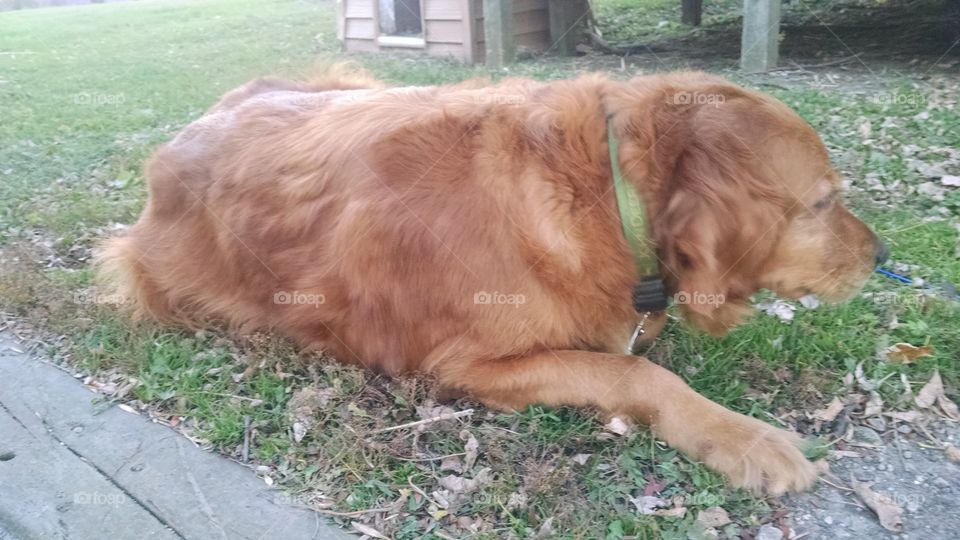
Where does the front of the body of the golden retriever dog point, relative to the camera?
to the viewer's right

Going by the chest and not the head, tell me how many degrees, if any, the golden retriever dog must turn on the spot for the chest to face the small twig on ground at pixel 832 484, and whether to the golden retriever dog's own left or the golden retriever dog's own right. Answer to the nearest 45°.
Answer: approximately 45° to the golden retriever dog's own right

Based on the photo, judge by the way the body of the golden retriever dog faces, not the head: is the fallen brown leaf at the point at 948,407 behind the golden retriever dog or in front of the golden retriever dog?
in front

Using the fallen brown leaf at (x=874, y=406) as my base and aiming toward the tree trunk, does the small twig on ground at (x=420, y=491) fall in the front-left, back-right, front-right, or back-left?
back-left

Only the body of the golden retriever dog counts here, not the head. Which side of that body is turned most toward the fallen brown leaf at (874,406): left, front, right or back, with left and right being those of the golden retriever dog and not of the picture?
front

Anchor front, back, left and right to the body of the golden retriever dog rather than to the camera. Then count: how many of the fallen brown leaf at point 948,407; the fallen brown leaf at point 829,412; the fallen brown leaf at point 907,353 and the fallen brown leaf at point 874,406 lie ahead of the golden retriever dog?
4

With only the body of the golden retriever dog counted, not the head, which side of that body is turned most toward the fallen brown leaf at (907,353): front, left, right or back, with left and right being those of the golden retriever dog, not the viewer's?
front

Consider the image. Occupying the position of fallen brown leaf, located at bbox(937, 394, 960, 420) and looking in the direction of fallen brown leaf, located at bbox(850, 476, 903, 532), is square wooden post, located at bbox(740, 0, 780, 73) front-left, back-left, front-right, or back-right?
back-right

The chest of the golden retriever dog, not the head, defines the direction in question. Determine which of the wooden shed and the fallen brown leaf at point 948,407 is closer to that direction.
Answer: the fallen brown leaf

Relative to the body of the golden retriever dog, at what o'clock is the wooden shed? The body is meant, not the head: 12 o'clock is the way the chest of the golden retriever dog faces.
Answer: The wooden shed is roughly at 9 o'clock from the golden retriever dog.

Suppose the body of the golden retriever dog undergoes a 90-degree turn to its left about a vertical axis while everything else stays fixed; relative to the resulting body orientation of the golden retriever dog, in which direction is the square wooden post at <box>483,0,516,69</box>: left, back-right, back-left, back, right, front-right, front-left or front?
front

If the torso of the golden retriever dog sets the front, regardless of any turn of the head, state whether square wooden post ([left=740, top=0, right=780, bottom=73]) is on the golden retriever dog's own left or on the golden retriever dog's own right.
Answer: on the golden retriever dog's own left

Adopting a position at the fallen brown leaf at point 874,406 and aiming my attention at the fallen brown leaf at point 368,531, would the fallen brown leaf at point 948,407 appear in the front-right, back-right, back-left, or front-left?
back-left

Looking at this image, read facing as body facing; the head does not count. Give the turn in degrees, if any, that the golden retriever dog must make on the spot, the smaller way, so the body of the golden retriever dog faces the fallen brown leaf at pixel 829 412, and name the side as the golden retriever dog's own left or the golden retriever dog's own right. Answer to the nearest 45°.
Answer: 0° — it already faces it

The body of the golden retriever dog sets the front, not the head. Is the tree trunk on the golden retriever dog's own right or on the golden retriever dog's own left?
on the golden retriever dog's own left
